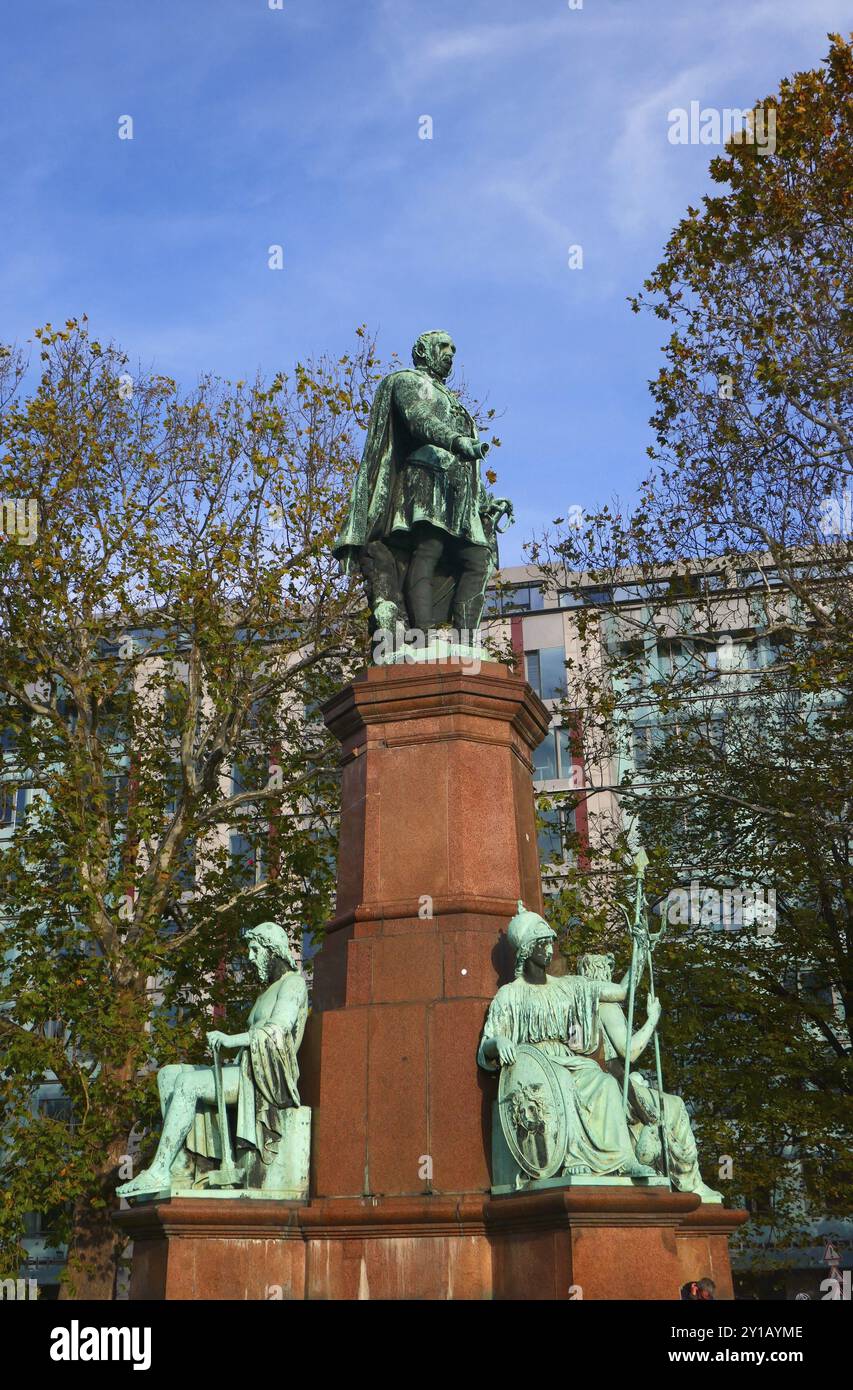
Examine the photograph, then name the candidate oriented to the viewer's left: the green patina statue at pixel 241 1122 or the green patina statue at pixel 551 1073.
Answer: the green patina statue at pixel 241 1122

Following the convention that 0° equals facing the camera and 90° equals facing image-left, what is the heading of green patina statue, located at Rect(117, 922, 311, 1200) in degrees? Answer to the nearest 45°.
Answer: approximately 90°

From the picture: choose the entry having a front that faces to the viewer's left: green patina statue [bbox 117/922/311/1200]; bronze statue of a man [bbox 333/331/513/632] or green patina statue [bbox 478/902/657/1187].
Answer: green patina statue [bbox 117/922/311/1200]

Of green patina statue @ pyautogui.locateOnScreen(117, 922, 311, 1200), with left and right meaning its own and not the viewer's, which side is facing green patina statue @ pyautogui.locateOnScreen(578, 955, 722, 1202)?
back

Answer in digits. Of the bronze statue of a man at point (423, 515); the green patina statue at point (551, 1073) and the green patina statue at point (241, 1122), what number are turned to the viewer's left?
1

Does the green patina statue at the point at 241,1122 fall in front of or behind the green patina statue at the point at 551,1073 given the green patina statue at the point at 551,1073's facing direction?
behind

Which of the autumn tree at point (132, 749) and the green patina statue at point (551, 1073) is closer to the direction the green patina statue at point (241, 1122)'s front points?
the autumn tree

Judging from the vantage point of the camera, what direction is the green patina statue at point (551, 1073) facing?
facing the viewer and to the right of the viewer

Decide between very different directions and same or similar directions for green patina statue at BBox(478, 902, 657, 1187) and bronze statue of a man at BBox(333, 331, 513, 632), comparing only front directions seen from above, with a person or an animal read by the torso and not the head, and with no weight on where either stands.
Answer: same or similar directions
